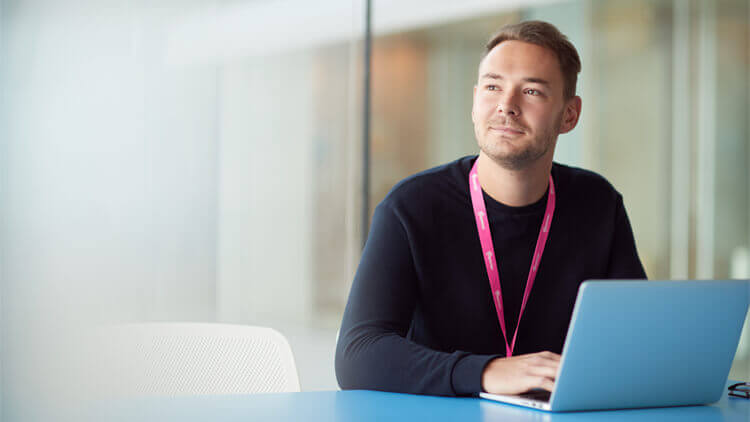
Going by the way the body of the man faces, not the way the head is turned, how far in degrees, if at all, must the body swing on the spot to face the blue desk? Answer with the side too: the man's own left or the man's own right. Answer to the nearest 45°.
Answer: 0° — they already face it

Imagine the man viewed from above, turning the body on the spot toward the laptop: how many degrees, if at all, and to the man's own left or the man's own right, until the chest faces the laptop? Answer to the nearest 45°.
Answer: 0° — they already face it

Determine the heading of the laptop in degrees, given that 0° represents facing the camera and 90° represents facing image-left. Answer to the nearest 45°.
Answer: approximately 135°

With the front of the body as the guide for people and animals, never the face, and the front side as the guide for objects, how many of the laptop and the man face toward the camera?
1

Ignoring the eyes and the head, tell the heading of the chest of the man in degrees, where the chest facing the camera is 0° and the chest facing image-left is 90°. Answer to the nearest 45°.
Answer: approximately 0°
